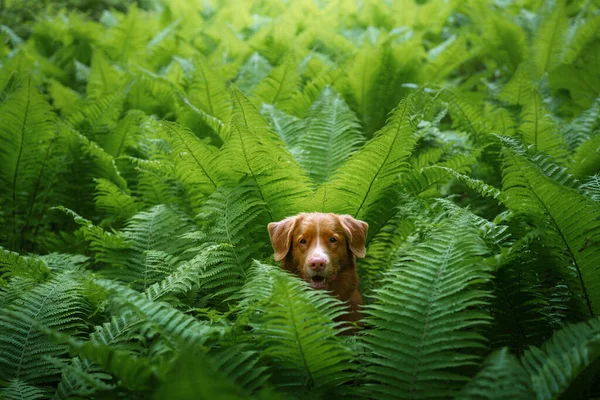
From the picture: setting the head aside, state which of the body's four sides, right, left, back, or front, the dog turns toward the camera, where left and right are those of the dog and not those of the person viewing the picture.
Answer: front
